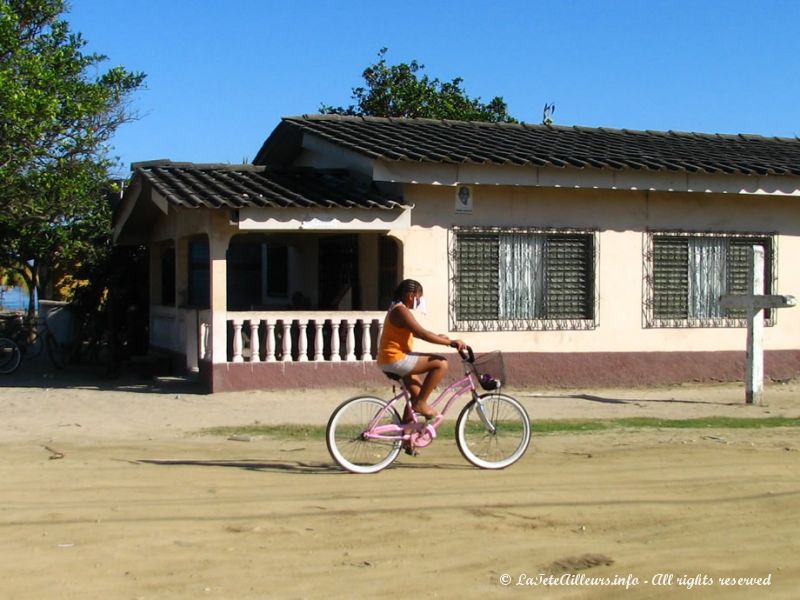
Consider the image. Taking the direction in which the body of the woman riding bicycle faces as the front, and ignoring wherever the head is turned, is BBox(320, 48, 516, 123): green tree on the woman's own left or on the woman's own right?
on the woman's own left

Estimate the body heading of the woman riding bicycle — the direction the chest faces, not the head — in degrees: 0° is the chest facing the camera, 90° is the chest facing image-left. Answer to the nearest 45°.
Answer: approximately 270°

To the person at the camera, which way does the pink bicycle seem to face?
facing to the right of the viewer

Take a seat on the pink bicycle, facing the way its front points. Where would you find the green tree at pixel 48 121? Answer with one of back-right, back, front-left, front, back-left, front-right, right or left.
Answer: back-left

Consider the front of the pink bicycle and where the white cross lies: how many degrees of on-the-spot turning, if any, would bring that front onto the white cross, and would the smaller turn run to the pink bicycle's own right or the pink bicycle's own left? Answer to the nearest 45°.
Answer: approximately 45° to the pink bicycle's own left

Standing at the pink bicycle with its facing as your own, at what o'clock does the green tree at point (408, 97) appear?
The green tree is roughly at 9 o'clock from the pink bicycle.

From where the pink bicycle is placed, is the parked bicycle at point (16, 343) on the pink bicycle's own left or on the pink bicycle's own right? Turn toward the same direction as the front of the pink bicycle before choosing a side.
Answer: on the pink bicycle's own left

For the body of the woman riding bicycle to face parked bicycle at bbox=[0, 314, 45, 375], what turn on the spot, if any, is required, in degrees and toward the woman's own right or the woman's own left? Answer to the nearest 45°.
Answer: approximately 135° to the woman's own left
